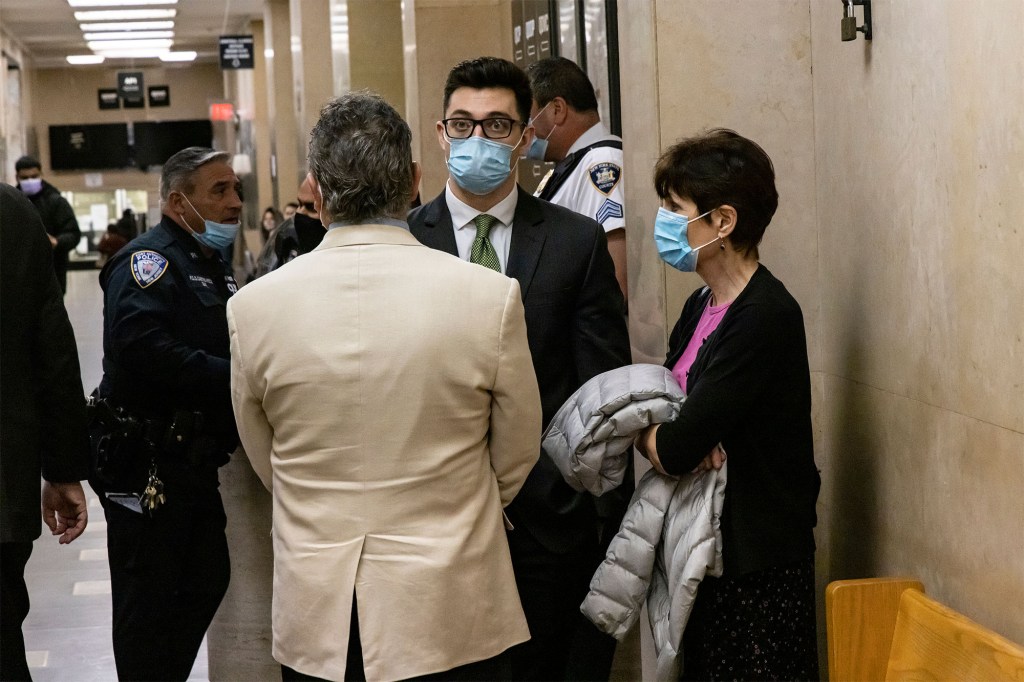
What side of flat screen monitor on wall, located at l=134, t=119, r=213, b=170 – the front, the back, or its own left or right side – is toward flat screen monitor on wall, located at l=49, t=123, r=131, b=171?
right

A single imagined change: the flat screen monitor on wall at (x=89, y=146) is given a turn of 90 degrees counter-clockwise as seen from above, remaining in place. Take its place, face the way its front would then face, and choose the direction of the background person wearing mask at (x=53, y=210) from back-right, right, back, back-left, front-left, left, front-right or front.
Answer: right

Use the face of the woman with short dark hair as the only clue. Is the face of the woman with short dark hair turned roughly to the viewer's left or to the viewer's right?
to the viewer's left

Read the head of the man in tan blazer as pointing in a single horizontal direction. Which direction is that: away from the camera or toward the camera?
away from the camera

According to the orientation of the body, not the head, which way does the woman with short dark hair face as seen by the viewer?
to the viewer's left

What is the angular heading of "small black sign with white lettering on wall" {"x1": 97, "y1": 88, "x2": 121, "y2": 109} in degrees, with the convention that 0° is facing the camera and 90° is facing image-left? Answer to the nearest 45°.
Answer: approximately 0°

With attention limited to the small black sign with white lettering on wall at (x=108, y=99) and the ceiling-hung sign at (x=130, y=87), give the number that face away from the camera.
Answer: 0

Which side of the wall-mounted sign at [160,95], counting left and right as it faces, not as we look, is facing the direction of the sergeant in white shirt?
front

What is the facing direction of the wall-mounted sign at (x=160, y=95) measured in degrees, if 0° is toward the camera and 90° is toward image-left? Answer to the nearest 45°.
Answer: approximately 0°
